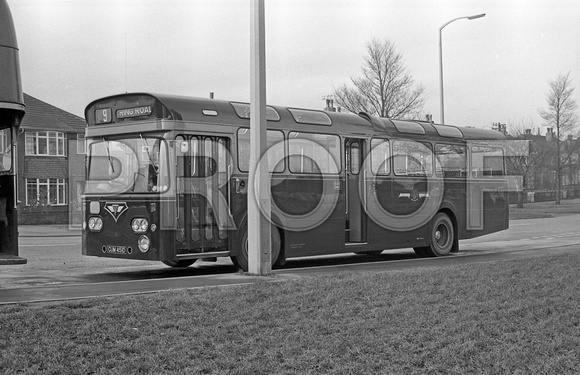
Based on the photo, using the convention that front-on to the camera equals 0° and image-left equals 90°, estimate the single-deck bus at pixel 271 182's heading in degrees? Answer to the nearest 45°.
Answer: approximately 45°

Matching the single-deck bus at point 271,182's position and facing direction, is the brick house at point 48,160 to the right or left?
on its right

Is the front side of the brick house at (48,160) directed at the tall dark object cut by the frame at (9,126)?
yes

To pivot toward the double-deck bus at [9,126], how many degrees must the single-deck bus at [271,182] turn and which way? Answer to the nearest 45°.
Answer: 0° — it already faces it
